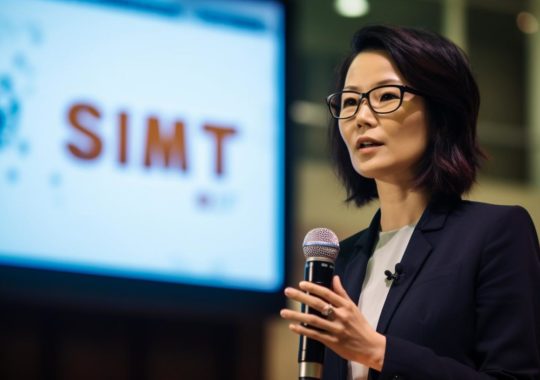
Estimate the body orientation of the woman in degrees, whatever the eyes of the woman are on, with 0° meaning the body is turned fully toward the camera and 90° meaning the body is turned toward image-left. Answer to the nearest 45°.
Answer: approximately 45°

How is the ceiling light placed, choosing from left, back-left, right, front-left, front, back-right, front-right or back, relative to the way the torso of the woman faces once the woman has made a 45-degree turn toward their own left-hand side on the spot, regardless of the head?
back

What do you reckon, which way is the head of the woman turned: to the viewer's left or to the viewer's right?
to the viewer's left
